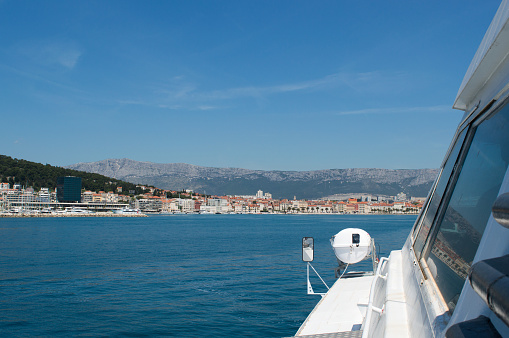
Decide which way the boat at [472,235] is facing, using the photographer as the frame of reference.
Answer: facing away from the viewer
